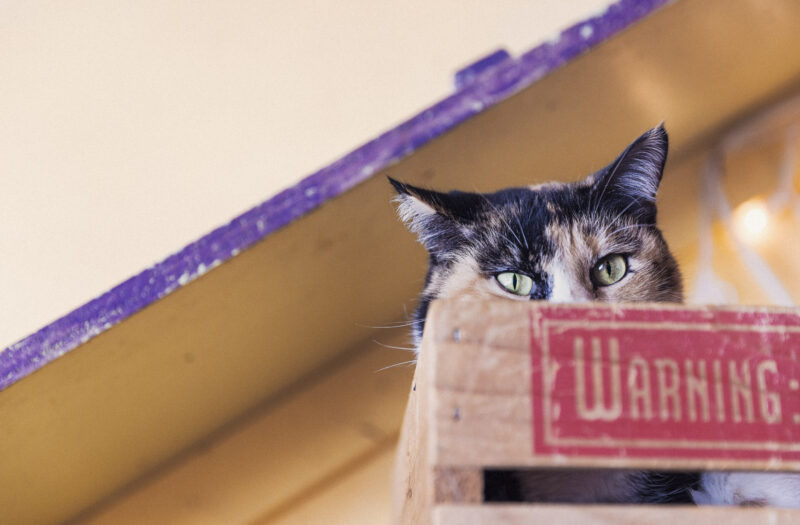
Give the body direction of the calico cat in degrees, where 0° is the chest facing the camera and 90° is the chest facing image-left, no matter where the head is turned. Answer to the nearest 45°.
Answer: approximately 0°
